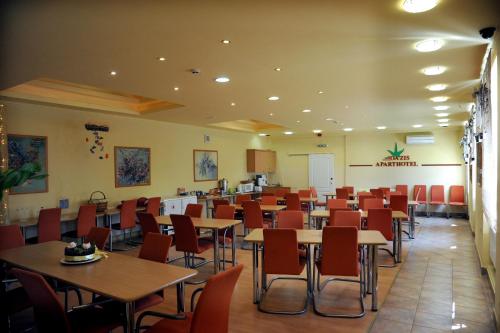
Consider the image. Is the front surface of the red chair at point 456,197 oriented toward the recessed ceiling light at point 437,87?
yes

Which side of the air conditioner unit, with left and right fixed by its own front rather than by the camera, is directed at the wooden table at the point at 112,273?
front

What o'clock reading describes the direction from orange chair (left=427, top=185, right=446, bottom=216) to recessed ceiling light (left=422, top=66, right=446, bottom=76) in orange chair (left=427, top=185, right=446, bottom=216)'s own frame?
The recessed ceiling light is roughly at 12 o'clock from the orange chair.

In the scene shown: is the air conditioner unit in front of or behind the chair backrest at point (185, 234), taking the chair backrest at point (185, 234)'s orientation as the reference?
in front

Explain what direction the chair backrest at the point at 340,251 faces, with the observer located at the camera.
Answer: facing away from the viewer

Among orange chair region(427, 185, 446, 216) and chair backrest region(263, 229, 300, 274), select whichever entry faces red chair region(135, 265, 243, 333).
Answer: the orange chair

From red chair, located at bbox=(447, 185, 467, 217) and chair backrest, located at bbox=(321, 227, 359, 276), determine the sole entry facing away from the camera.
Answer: the chair backrest

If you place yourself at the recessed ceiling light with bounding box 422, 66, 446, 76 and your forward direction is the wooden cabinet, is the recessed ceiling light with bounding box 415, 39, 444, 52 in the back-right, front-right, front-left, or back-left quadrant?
back-left

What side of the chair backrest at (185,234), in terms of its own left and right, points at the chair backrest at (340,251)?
right

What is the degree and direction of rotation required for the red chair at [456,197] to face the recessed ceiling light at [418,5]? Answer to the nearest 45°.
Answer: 0° — it already faces it

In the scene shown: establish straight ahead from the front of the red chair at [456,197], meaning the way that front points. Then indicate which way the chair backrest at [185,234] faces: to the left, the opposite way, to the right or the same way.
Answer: the opposite way

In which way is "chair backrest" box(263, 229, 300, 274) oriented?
away from the camera

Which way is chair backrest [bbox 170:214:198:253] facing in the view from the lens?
facing away from the viewer and to the right of the viewer
